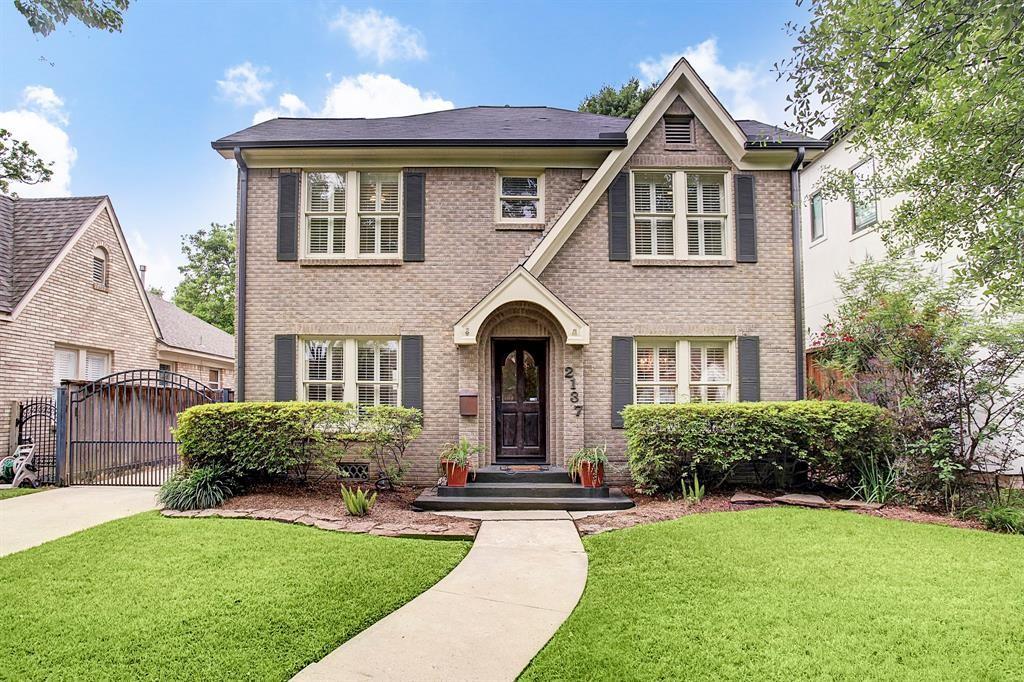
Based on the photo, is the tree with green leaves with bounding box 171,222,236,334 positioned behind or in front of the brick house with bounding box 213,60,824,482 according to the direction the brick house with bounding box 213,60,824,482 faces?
behind

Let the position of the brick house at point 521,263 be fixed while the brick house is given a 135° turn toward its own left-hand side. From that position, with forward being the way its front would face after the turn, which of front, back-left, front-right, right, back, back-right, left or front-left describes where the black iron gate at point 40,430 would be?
back-left

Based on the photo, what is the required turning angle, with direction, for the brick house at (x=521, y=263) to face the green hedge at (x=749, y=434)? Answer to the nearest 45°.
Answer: approximately 45° to its left

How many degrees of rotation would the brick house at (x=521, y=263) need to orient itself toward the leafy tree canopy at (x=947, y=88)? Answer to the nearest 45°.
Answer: approximately 45° to its left

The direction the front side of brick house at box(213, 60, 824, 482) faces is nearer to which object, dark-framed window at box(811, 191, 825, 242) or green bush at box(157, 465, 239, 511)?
the green bush

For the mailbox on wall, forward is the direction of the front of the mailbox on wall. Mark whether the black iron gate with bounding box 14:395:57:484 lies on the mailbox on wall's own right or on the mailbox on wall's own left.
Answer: on the mailbox on wall's own right

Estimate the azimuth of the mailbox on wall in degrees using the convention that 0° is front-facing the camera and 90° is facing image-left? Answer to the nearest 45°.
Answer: approximately 0°

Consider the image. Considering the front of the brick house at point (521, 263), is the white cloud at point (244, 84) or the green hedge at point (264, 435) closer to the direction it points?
the green hedge
